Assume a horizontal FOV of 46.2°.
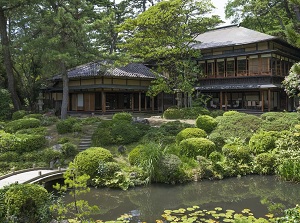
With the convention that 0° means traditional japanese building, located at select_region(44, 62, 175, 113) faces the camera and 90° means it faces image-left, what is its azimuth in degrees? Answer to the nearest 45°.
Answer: approximately 0°

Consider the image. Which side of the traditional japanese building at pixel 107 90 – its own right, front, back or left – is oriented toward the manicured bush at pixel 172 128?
front

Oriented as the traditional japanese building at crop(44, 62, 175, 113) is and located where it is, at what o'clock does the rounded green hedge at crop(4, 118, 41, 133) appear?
The rounded green hedge is roughly at 1 o'clock from the traditional japanese building.

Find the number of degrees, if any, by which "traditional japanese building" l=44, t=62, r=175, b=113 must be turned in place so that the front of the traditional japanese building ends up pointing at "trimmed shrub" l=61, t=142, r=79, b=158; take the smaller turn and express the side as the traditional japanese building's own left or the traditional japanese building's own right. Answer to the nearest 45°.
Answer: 0° — it already faces it

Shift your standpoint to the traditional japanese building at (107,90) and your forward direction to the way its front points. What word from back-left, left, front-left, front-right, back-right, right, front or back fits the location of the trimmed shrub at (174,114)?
front-left

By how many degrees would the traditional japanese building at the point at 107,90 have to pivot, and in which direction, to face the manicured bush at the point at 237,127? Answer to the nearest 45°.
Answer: approximately 45° to its left

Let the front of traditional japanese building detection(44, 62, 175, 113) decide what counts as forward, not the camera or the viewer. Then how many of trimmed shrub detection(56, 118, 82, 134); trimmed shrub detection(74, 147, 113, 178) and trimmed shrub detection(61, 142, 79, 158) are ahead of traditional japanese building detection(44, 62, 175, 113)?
3

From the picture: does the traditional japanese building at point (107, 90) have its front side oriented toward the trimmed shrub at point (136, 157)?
yes

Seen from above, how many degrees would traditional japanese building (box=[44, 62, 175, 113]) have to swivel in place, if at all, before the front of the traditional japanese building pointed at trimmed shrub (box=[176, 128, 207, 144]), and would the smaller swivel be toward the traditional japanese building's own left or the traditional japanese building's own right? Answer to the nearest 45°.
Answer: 0° — it already faces it

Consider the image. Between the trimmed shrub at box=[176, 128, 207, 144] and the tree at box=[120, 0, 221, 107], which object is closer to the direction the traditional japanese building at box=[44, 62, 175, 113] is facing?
the trimmed shrub

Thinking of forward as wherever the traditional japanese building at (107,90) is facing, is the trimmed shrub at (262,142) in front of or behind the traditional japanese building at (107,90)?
in front

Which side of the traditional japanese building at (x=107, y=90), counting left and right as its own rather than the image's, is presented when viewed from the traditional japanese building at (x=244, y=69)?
left

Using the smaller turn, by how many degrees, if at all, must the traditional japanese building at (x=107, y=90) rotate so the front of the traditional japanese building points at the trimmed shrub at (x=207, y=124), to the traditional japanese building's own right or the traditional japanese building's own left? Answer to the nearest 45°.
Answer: approximately 45° to the traditional japanese building's own left

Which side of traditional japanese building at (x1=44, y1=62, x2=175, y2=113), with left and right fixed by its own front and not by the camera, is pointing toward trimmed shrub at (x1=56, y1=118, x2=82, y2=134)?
front
